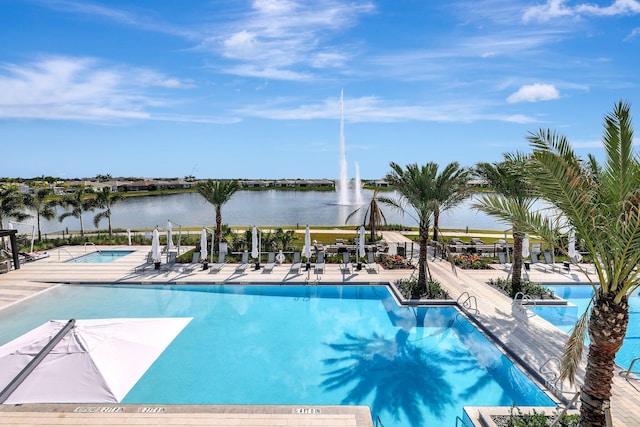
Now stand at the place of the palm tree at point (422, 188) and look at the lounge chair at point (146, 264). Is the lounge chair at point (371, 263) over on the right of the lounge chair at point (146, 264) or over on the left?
right

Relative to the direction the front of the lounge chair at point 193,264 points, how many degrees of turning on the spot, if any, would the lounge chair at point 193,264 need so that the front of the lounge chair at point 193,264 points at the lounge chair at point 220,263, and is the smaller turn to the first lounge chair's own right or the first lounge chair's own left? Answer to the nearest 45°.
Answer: approximately 135° to the first lounge chair's own left

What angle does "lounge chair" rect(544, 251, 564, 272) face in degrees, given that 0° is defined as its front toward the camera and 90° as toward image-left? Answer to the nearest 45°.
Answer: approximately 315°

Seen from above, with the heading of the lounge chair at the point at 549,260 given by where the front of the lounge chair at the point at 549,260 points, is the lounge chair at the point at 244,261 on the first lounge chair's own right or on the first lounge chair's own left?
on the first lounge chair's own right

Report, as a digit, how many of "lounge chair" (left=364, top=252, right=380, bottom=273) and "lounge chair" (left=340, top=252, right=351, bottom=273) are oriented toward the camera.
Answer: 2

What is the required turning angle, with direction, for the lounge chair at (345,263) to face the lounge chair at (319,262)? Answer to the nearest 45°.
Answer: approximately 45° to its right

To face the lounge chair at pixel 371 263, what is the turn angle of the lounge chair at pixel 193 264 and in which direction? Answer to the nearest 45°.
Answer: approximately 135° to its left

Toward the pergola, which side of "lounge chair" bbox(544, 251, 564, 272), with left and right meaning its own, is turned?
right

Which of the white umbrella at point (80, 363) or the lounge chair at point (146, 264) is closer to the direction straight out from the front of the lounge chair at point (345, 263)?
the white umbrella

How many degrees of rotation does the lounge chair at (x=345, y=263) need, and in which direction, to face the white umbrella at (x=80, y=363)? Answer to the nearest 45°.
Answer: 0° — it already faces it

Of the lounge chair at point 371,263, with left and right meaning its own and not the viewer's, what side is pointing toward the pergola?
right

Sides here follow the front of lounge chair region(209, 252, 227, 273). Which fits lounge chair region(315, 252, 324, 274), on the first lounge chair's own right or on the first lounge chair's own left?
on the first lounge chair's own left

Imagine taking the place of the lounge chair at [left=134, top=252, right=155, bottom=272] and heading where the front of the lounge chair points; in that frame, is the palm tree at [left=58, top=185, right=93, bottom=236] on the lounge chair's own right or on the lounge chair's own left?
on the lounge chair's own right

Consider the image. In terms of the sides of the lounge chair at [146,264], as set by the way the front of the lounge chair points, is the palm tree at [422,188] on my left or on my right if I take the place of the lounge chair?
on my left

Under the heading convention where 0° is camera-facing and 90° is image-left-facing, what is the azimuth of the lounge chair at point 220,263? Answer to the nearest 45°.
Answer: approximately 45°
